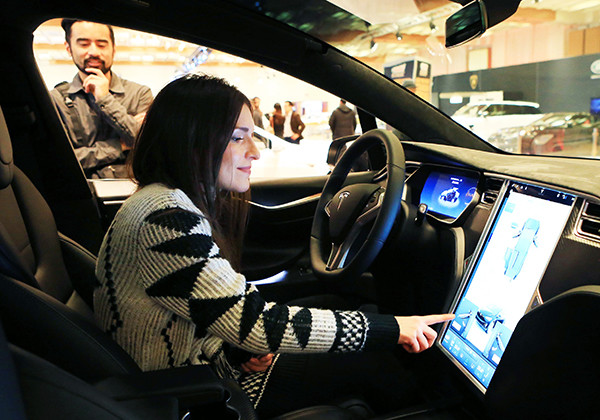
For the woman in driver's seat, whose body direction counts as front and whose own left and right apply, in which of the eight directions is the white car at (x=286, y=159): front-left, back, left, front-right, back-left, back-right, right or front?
left

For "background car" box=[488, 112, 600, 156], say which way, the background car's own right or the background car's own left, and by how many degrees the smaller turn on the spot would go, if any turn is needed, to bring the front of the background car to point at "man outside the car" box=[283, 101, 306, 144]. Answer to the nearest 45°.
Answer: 0° — it already faces them

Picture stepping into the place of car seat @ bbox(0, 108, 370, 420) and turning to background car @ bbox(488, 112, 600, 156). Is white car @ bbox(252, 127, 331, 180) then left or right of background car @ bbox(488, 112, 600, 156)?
left

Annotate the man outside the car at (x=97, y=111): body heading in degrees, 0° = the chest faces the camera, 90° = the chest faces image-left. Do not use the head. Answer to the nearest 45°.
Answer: approximately 0°

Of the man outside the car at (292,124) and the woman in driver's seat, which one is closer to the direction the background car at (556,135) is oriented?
the man outside the car

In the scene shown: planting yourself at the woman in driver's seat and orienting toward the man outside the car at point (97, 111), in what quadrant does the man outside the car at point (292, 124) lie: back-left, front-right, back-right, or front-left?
front-right

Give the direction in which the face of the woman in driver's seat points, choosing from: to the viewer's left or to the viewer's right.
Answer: to the viewer's right

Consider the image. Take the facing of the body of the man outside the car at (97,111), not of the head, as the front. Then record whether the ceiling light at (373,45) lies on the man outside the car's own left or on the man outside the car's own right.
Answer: on the man outside the car's own left

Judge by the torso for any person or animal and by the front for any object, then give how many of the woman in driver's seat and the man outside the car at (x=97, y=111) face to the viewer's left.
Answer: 0

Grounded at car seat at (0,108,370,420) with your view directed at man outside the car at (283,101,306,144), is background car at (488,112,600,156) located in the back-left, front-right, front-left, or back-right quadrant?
front-right

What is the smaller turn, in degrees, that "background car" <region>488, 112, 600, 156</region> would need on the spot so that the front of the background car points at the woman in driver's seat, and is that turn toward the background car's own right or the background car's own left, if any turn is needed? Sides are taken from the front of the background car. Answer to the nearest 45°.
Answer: approximately 90° to the background car's own left

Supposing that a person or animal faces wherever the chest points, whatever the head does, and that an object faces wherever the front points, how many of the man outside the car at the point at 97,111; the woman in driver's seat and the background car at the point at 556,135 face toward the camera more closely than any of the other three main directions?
1

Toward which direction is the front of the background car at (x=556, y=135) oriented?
to the viewer's left
